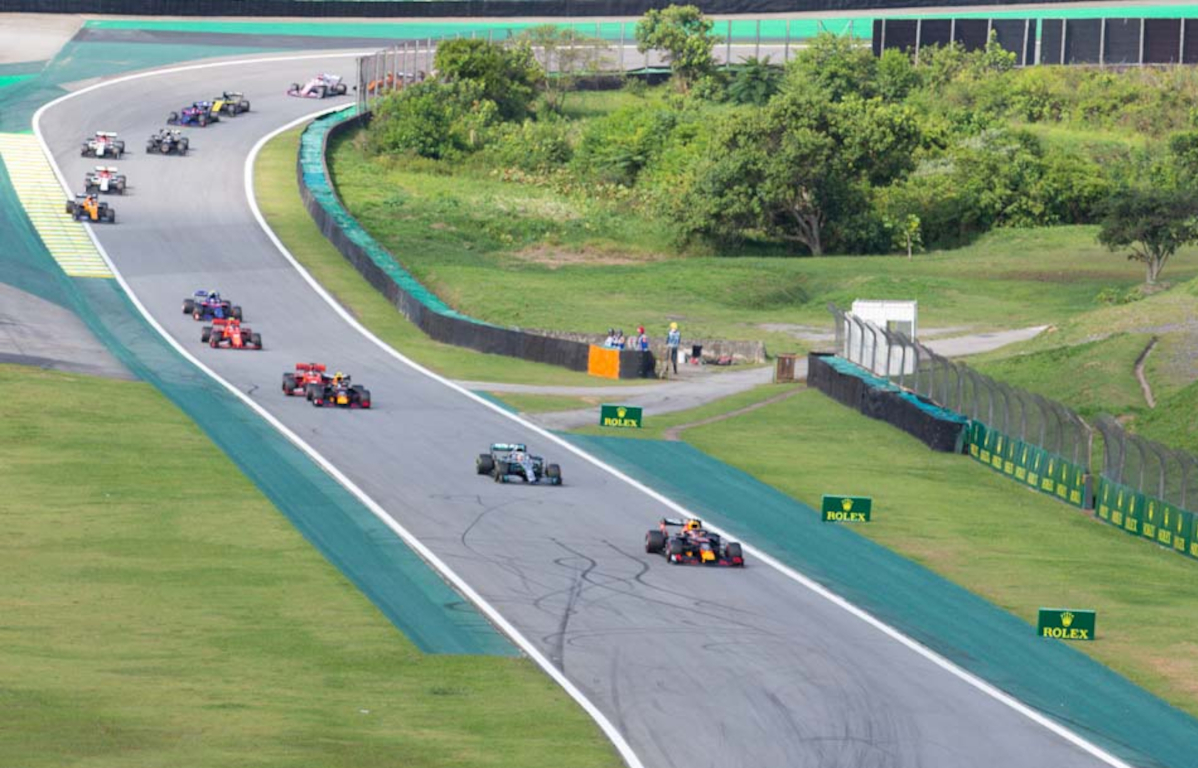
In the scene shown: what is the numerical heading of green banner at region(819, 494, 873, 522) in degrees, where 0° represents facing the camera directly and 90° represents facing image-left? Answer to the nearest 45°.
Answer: approximately 0°

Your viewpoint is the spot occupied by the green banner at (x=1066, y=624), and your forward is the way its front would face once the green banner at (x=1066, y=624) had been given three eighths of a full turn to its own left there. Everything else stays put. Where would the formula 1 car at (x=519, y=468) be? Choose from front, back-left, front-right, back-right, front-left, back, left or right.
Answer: left

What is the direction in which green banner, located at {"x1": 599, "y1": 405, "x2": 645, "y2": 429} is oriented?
toward the camera

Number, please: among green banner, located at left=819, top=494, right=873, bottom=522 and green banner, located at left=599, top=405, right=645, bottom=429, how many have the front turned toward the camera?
2

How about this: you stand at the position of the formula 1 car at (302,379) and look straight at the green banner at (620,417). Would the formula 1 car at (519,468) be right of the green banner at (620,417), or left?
right

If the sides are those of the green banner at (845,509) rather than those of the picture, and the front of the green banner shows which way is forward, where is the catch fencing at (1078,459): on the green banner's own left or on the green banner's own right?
on the green banner's own left

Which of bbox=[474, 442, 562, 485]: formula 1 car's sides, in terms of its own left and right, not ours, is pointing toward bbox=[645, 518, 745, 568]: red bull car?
front

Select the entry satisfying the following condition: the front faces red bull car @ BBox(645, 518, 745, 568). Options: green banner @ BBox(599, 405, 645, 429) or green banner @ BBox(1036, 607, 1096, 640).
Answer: green banner @ BBox(599, 405, 645, 429)

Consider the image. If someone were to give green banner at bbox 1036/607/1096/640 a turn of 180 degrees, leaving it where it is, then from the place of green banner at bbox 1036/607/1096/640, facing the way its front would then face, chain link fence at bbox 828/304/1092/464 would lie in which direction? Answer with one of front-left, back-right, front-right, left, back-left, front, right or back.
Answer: front

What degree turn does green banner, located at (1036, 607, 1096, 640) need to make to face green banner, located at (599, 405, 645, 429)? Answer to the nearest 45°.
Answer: approximately 135° to its right

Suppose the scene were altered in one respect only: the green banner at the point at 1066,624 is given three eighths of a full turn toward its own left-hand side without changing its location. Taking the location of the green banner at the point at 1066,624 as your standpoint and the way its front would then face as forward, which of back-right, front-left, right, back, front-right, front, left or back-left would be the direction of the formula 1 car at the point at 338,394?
left

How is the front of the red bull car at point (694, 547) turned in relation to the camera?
facing the viewer and to the right of the viewer

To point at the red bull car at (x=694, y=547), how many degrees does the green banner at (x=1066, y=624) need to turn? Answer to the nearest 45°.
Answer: approximately 90° to its right

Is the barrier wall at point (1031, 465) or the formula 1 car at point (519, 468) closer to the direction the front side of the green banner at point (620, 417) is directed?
the formula 1 car

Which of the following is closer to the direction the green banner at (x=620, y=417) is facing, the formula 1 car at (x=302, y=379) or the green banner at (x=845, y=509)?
the green banner

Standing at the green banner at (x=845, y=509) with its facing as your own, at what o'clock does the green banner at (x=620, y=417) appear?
the green banner at (x=620, y=417) is roughly at 5 o'clock from the green banner at (x=845, y=509).

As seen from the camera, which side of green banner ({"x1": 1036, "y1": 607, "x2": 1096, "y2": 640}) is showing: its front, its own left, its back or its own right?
front
